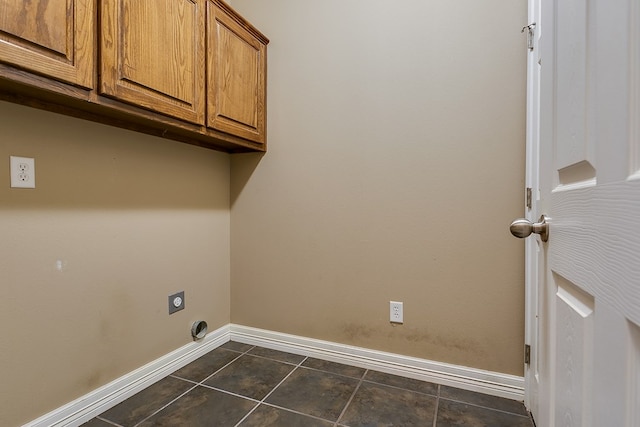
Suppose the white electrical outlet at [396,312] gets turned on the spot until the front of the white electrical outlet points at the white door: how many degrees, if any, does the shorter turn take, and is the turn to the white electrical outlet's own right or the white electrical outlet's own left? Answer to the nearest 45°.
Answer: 0° — it already faces it

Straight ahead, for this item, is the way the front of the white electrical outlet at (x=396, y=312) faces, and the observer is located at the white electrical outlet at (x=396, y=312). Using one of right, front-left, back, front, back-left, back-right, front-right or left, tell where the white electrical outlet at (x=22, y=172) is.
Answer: front-right

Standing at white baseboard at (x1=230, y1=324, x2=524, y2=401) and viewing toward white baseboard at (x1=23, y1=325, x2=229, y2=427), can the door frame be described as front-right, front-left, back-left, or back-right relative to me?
back-left

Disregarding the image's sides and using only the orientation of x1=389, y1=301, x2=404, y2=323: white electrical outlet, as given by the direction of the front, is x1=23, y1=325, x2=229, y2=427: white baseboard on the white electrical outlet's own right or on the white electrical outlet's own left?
on the white electrical outlet's own right

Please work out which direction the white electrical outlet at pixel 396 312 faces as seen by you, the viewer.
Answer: facing the viewer

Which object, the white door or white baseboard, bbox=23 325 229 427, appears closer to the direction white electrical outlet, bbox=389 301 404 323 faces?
the white door

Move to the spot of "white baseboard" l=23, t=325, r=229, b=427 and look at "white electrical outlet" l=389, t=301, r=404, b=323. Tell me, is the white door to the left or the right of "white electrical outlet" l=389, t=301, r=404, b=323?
right

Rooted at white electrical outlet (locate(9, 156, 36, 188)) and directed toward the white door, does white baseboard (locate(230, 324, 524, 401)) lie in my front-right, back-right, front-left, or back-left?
front-left
